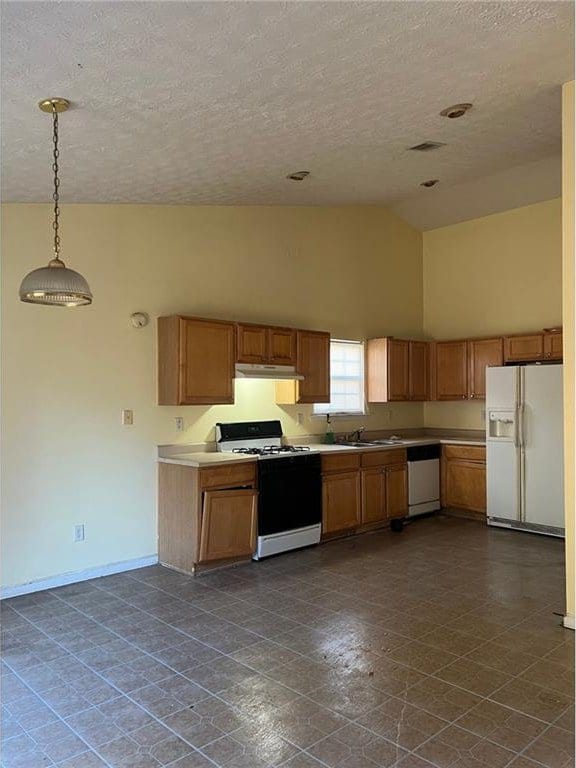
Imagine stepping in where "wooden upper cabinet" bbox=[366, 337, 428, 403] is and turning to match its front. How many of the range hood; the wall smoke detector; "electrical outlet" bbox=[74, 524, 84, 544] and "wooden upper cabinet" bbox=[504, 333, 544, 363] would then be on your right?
3

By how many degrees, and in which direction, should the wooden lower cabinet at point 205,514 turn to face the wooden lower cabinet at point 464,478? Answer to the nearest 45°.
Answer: approximately 90° to its left

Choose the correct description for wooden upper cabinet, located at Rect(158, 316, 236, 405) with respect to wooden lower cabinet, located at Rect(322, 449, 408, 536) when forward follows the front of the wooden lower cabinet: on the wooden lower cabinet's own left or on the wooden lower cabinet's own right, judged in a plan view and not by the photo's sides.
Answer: on the wooden lower cabinet's own right

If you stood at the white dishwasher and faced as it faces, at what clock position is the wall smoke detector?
The wall smoke detector is roughly at 3 o'clock from the white dishwasher.

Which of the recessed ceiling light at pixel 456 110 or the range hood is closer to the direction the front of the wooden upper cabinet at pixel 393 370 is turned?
the recessed ceiling light

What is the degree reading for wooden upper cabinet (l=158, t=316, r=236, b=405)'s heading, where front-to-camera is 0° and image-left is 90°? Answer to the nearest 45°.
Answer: approximately 315°

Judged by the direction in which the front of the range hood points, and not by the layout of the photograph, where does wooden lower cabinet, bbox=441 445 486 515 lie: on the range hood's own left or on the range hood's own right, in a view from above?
on the range hood's own left

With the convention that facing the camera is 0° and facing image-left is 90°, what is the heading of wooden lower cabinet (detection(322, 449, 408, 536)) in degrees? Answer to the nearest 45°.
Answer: approximately 315°

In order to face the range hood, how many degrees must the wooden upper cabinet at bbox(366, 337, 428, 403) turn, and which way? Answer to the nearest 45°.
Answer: approximately 90° to its right

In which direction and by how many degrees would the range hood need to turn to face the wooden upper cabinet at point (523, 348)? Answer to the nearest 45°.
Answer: approximately 45° to its left
